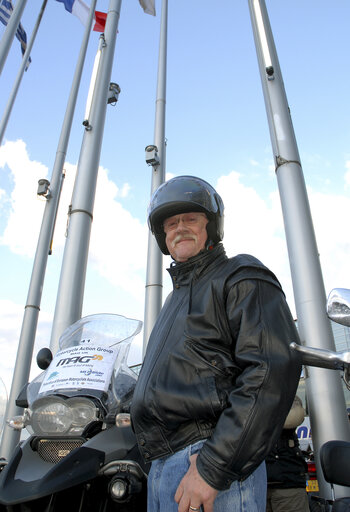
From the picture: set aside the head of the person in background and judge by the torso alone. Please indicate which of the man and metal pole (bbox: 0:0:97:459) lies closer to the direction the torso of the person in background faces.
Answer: the man

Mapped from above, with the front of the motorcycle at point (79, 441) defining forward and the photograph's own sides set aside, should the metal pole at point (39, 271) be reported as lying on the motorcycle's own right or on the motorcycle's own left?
on the motorcycle's own right

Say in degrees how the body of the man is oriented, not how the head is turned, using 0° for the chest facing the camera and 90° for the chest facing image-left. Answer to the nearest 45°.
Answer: approximately 45°

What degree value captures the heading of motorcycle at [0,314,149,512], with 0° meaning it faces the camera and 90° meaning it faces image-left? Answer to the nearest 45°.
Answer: approximately 45°
